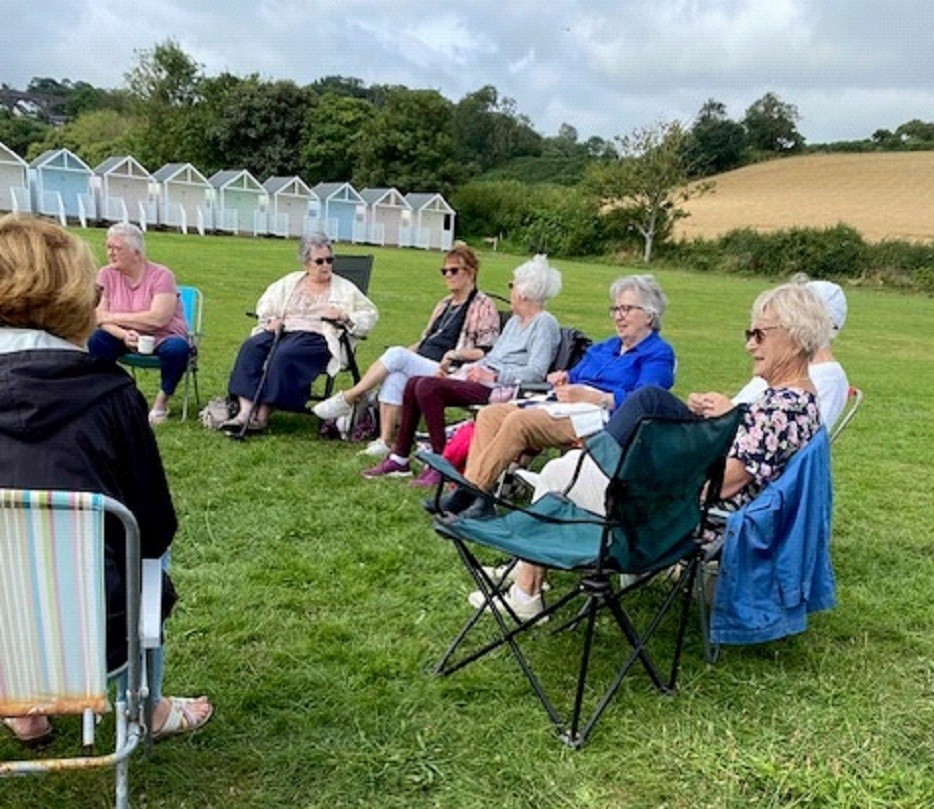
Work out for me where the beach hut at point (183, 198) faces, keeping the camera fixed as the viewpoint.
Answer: facing the viewer and to the right of the viewer

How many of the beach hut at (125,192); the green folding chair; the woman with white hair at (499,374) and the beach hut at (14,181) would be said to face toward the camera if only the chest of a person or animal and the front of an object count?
2

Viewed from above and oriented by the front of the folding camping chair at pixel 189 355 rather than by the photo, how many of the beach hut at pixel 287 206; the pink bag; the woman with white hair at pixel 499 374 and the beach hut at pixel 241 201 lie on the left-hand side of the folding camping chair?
2

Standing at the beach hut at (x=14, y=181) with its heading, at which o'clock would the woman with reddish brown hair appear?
The woman with reddish brown hair is roughly at 12 o'clock from the beach hut.

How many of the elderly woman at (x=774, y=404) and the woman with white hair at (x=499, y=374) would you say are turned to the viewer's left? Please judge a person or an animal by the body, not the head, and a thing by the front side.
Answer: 2

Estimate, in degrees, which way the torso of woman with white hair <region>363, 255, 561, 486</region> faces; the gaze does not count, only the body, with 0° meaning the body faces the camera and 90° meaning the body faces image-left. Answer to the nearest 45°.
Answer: approximately 90°

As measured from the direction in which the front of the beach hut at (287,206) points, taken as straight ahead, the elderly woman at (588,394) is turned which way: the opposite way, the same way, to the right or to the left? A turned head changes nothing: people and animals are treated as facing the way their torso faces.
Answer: to the right

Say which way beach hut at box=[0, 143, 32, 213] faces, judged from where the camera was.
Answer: facing the viewer

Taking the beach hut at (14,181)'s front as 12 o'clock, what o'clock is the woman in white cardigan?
The woman in white cardigan is roughly at 12 o'clock from the beach hut.

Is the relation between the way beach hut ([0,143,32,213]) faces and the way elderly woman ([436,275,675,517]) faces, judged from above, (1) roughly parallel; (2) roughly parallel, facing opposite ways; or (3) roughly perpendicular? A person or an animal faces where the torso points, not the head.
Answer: roughly perpendicular

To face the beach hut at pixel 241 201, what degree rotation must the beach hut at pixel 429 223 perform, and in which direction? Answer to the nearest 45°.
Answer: approximately 135° to its right

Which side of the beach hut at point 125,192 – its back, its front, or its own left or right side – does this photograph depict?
front

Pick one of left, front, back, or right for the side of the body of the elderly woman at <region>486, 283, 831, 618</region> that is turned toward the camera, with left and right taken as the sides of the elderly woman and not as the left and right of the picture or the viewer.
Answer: left

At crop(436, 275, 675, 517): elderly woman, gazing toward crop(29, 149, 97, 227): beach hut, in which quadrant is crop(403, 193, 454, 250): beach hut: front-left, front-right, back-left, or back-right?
front-right

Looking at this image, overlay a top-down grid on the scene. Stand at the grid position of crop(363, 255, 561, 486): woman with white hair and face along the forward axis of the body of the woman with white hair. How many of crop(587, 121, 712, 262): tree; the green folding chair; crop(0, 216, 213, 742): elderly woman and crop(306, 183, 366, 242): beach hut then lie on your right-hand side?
2

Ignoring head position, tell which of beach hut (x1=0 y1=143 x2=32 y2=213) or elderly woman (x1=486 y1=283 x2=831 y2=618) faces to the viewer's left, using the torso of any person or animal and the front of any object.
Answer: the elderly woman

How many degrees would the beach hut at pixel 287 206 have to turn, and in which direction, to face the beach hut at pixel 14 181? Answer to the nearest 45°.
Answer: approximately 135° to its right

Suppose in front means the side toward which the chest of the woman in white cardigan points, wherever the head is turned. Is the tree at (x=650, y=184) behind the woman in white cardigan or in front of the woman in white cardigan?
behind
